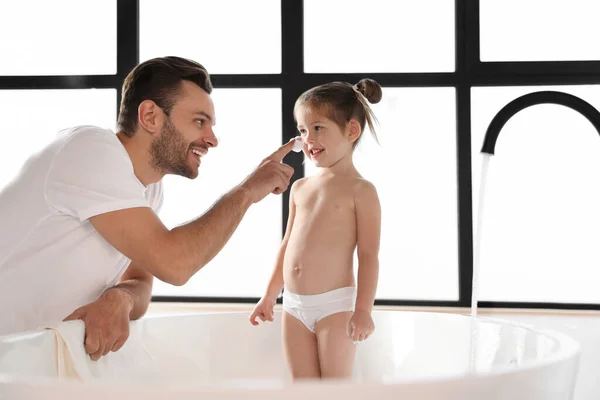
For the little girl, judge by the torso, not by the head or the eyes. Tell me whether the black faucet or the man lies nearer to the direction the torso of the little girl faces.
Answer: the man

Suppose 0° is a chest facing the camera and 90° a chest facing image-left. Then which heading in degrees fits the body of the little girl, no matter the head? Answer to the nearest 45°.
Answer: approximately 45°

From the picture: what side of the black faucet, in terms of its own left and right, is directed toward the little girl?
front

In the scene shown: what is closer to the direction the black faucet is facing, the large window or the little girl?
the little girl

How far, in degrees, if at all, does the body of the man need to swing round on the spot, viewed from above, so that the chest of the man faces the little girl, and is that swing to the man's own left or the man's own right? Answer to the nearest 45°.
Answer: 0° — they already face them

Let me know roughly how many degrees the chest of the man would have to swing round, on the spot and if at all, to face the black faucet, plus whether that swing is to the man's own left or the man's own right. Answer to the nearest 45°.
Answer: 0° — they already face it

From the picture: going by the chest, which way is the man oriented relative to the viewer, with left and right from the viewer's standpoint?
facing to the right of the viewer

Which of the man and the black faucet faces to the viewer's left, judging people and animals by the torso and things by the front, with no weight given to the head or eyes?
the black faucet

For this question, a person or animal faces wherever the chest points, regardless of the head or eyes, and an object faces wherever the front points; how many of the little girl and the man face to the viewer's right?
1

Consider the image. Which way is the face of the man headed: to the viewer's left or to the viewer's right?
to the viewer's right

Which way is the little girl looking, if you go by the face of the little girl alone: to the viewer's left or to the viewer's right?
to the viewer's left

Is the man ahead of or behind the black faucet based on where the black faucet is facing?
ahead

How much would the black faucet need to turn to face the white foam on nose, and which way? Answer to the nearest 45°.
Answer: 0° — it already faces it

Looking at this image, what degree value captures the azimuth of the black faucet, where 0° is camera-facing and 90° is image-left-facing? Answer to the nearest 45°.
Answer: approximately 90°

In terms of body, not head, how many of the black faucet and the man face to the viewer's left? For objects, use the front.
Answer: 1
